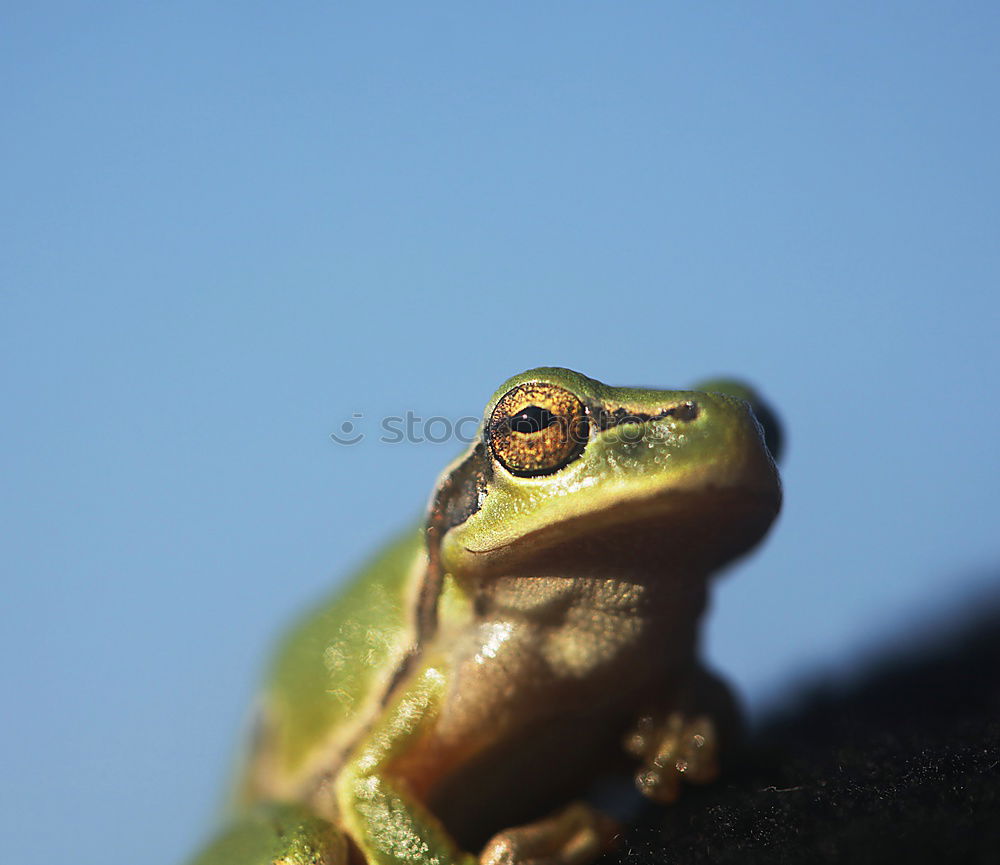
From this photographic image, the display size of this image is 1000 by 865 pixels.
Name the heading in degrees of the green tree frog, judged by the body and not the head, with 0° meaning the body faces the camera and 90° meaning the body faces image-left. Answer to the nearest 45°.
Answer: approximately 315°
